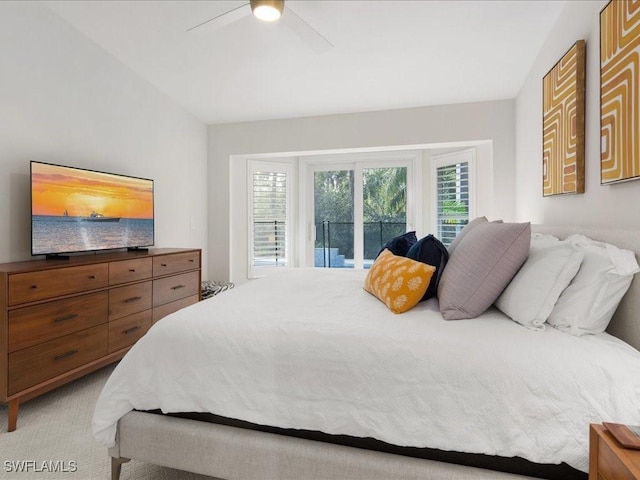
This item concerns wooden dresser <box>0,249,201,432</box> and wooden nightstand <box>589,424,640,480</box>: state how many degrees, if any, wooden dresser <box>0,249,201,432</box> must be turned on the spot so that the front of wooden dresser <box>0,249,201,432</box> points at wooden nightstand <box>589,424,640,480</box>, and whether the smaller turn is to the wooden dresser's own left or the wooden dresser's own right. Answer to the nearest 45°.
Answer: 0° — it already faces it

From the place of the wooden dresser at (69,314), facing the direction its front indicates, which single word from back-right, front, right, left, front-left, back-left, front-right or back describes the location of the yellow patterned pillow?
front

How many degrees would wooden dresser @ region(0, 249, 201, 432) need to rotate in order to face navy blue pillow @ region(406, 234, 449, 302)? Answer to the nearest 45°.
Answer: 0° — it already faces it

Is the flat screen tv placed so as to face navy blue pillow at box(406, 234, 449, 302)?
yes

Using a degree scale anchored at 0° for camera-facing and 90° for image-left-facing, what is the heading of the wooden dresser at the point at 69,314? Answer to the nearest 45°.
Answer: approximately 315°

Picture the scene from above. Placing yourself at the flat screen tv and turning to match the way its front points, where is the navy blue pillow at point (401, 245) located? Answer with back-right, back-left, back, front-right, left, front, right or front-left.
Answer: front

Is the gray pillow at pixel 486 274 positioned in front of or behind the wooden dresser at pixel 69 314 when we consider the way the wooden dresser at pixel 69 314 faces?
in front

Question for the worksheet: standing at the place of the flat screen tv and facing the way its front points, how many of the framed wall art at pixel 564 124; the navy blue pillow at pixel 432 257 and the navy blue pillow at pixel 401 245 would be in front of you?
3

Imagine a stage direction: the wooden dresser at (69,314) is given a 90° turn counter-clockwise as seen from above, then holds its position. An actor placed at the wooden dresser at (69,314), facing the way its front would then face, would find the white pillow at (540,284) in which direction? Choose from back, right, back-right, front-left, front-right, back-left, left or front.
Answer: right

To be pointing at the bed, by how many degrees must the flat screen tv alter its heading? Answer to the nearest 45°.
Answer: approximately 45° to its right

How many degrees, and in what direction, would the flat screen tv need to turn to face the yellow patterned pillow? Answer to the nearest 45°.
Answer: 0° — it already faces it

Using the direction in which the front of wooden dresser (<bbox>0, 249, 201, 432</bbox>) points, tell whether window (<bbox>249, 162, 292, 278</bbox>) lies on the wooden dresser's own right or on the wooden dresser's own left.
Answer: on the wooden dresser's own left

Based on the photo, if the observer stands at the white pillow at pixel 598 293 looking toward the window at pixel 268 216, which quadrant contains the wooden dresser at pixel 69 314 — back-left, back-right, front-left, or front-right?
front-left

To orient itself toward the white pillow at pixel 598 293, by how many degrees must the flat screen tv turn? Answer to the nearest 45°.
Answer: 0° — it already faces it

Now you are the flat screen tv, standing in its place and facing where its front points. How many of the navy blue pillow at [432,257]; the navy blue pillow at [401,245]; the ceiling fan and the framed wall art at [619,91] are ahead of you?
4

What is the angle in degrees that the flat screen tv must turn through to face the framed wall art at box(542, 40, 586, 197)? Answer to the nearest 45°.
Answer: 0° — it already faces it

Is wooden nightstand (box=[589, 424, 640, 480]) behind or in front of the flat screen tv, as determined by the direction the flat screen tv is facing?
in front
